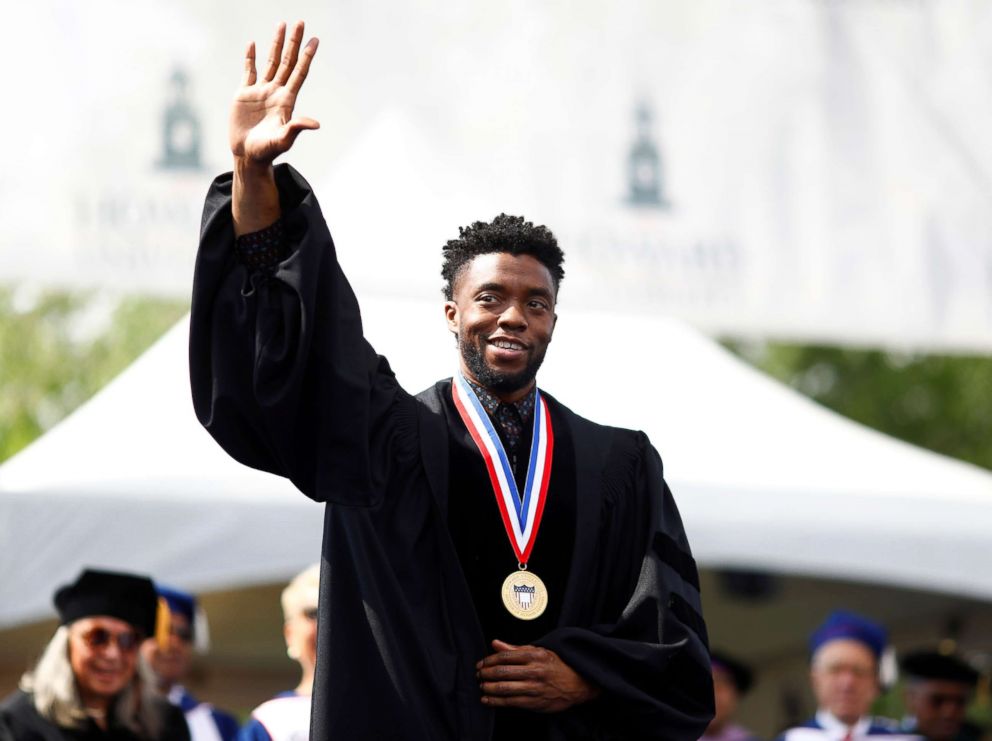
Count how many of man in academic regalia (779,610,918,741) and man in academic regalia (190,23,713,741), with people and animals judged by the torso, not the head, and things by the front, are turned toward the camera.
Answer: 2

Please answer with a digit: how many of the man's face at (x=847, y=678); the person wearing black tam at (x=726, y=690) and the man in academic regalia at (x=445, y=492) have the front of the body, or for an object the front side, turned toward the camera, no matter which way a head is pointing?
3

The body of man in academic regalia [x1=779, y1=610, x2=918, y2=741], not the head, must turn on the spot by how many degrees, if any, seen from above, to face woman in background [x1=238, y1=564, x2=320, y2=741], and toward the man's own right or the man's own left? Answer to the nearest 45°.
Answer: approximately 45° to the man's own right

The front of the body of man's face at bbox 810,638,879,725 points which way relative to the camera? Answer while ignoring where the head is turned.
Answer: toward the camera

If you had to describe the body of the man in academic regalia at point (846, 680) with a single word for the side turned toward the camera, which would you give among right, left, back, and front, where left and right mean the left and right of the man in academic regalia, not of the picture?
front

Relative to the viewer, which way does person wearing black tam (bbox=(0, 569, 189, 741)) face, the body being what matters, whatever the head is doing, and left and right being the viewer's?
facing the viewer and to the right of the viewer

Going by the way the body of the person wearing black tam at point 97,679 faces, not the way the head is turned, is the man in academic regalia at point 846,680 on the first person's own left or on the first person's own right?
on the first person's own left

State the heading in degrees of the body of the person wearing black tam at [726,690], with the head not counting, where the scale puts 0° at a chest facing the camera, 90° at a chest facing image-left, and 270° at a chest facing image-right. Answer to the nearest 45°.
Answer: approximately 0°

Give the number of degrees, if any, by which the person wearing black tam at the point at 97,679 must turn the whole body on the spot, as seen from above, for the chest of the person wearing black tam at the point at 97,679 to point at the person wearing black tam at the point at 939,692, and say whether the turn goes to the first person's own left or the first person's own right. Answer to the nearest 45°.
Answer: approximately 45° to the first person's own left

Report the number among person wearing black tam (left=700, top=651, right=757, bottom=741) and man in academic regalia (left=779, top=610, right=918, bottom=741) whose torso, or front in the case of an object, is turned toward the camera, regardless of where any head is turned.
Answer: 2

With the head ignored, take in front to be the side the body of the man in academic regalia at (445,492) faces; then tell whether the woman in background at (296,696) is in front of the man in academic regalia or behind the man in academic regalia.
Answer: behind

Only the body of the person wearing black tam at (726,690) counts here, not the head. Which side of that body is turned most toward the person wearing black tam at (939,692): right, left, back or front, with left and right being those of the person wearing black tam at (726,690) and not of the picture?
left

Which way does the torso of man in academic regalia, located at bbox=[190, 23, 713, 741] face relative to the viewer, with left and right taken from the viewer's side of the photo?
facing the viewer

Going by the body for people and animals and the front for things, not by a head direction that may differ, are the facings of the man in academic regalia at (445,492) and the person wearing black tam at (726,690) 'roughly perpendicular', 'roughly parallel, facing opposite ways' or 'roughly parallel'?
roughly parallel

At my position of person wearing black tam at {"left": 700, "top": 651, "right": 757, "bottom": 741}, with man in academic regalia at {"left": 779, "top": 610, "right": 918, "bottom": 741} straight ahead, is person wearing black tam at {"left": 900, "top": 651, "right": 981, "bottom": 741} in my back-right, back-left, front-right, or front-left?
front-left
